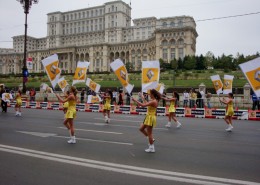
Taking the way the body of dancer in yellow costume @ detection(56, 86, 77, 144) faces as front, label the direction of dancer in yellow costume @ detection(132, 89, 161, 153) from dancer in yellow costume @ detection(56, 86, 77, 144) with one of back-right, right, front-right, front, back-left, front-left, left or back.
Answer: back-left

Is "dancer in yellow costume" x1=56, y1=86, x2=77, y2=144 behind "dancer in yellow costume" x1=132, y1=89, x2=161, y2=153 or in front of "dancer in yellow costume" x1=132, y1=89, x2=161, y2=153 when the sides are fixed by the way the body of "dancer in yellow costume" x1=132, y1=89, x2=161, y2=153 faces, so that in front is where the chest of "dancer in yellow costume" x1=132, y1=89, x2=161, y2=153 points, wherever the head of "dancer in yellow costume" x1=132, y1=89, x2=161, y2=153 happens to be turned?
in front

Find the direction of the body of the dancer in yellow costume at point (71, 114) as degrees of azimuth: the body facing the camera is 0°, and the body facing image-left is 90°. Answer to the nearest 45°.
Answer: approximately 90°

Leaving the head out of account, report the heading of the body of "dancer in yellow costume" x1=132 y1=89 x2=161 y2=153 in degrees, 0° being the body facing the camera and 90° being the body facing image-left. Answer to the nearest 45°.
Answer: approximately 90°

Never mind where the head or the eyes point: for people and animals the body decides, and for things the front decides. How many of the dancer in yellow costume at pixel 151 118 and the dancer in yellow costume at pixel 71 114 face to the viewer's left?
2
